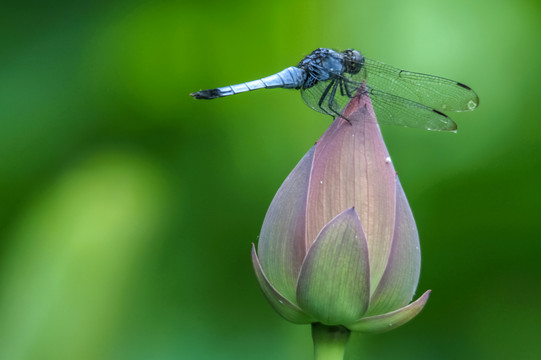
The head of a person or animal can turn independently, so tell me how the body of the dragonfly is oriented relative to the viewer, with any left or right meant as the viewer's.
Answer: facing to the right of the viewer
